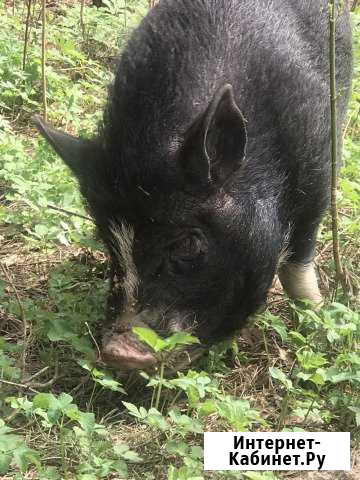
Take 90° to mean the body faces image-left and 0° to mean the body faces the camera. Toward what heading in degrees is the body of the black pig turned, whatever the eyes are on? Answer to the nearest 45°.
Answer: approximately 45°
